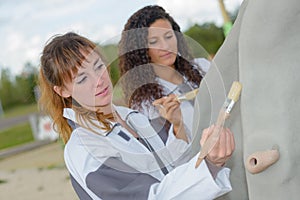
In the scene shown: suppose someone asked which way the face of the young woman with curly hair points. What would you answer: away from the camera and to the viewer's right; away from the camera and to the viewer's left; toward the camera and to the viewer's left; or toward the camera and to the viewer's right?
toward the camera and to the viewer's right

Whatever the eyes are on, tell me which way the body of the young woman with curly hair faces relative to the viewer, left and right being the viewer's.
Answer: facing the viewer and to the right of the viewer
